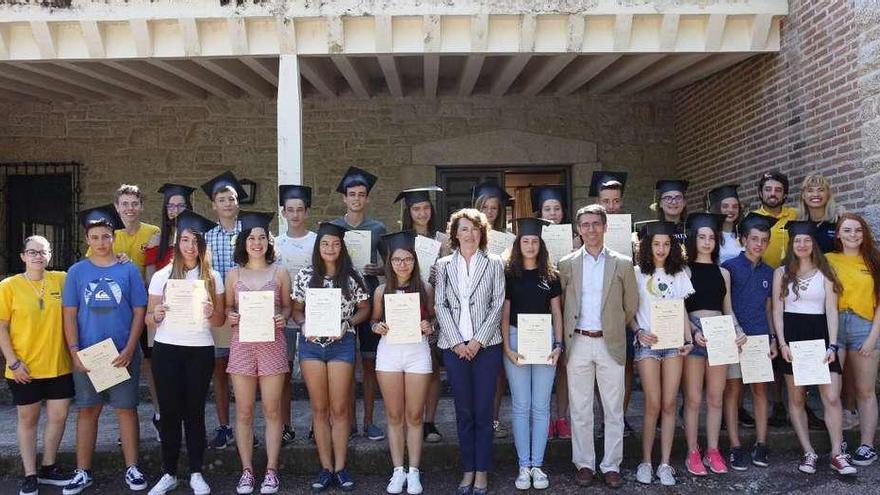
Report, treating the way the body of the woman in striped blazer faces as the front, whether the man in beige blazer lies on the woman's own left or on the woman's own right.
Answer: on the woman's own left

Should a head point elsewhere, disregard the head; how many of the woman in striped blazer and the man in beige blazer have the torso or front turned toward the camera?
2

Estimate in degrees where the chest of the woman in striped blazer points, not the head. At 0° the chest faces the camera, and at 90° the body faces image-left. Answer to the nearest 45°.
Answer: approximately 0°

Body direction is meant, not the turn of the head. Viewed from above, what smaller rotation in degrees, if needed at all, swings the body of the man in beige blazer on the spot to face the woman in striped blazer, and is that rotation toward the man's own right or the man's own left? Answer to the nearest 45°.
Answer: approximately 90° to the man's own right
